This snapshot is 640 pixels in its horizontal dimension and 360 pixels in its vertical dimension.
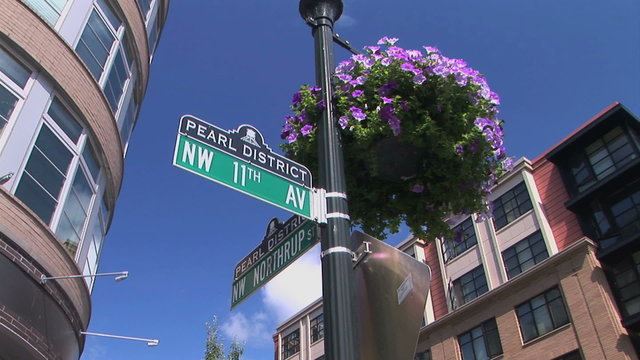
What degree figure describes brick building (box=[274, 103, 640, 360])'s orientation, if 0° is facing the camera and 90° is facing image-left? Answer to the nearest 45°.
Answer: approximately 45°

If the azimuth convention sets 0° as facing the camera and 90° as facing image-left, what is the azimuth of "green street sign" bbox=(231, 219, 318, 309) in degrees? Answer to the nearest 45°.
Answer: approximately 45°

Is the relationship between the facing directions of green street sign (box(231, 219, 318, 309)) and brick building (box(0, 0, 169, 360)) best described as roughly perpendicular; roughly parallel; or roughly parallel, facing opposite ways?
roughly perpendicular

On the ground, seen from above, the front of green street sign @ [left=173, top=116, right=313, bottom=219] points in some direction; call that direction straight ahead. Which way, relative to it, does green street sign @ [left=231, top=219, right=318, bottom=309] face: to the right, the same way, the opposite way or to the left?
to the right

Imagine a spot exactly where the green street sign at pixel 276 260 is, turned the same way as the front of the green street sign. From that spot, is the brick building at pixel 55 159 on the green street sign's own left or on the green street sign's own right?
on the green street sign's own right

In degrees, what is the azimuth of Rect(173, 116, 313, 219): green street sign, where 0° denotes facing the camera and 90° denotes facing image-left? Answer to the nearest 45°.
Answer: approximately 315°

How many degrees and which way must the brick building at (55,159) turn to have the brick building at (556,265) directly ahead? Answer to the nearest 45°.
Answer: approximately 45° to its left
